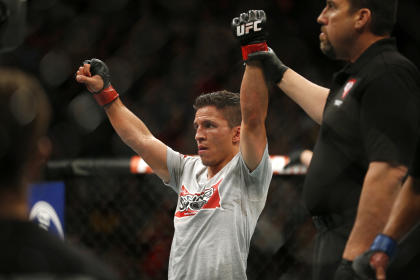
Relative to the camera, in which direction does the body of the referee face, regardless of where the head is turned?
to the viewer's left

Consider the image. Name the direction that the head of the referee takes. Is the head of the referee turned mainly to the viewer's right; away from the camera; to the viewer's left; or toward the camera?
to the viewer's left
